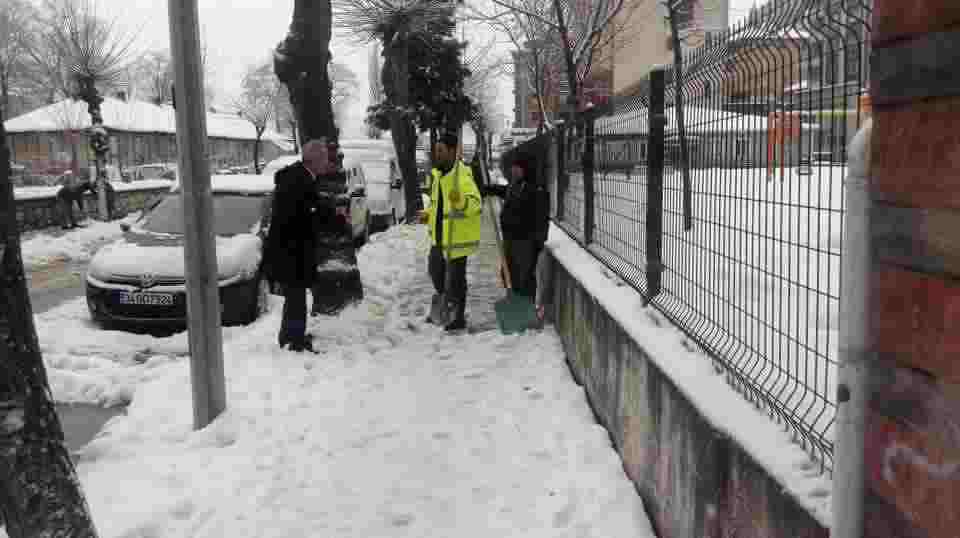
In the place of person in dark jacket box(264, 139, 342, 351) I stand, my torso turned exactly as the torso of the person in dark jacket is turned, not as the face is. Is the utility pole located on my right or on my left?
on my right

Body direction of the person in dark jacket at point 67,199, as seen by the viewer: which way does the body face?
to the viewer's right

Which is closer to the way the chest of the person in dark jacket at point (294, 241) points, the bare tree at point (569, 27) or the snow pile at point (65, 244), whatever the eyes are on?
the bare tree

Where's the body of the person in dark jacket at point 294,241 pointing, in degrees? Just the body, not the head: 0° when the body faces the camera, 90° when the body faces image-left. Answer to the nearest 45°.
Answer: approximately 270°

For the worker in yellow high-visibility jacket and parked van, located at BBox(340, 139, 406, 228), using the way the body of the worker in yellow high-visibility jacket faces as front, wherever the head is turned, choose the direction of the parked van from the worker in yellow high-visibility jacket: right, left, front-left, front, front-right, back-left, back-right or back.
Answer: back-right

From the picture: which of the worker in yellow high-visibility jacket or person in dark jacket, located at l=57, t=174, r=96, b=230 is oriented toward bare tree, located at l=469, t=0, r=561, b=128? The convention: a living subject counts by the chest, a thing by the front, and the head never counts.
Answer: the person in dark jacket

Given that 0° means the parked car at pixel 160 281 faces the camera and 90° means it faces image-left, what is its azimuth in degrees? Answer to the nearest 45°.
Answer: approximately 45°

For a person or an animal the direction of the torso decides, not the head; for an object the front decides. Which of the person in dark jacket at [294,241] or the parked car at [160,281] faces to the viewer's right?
the person in dark jacket

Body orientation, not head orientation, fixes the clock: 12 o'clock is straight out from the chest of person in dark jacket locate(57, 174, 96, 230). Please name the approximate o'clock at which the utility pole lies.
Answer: The utility pole is roughly at 3 o'clock from the person in dark jacket.
